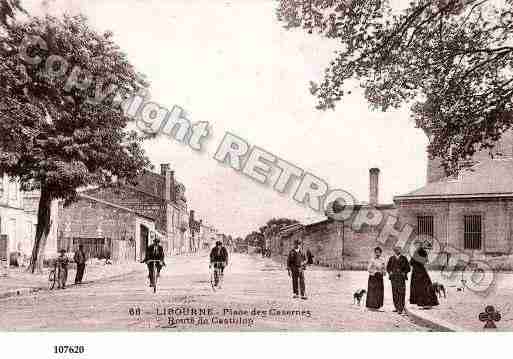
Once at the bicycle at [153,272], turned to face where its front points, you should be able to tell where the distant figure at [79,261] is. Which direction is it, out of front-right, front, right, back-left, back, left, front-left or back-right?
back-right

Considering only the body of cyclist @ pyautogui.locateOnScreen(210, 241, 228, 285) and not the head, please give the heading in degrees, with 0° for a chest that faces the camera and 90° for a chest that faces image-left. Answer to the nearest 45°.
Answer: approximately 0°

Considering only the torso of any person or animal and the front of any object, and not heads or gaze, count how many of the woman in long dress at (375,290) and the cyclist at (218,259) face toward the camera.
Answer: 2

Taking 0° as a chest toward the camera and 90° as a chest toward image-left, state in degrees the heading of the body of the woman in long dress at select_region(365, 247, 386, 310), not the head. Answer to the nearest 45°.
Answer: approximately 0°

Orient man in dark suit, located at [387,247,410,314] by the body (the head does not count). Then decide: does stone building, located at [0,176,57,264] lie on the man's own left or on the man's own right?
on the man's own right
